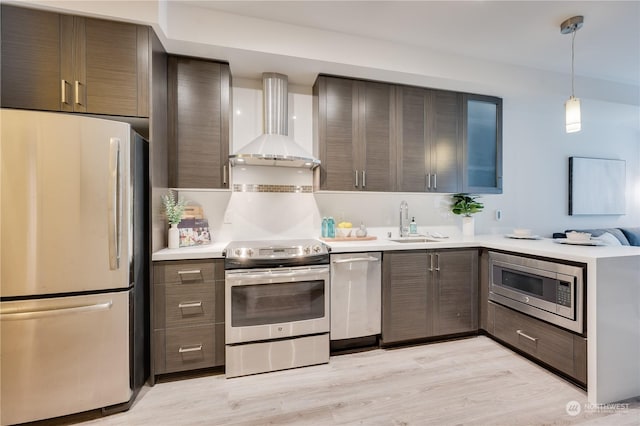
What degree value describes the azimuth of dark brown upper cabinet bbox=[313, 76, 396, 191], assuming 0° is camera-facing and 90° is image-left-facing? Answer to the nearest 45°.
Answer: approximately 0°

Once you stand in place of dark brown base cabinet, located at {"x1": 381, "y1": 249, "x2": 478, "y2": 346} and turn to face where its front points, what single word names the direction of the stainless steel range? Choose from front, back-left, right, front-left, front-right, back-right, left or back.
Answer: right

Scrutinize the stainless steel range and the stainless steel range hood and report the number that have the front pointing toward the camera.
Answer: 2

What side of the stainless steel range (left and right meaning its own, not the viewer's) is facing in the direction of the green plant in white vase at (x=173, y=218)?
right

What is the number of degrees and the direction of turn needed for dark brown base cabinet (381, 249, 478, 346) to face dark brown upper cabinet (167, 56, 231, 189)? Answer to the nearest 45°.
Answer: approximately 90° to its right

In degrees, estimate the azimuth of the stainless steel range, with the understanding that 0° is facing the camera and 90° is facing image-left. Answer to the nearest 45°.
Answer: approximately 0°
